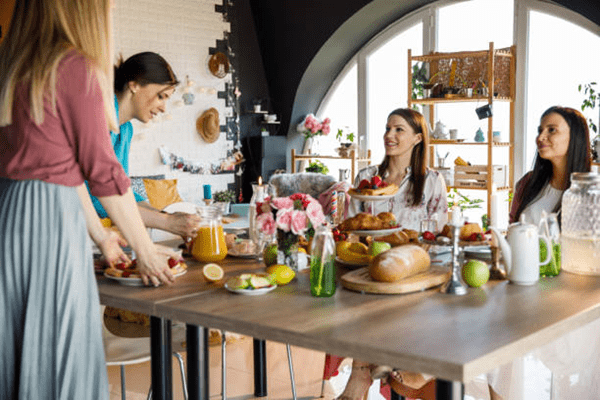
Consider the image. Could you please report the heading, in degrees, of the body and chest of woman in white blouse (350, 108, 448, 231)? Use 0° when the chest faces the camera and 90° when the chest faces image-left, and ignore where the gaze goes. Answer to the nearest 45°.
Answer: approximately 45°

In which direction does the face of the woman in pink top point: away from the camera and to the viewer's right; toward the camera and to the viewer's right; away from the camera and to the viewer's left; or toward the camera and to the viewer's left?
away from the camera and to the viewer's right

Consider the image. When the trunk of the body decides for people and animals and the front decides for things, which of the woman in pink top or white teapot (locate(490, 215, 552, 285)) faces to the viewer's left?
the white teapot

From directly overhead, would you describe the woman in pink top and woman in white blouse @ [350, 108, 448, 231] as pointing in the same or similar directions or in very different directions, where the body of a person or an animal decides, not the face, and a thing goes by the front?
very different directions

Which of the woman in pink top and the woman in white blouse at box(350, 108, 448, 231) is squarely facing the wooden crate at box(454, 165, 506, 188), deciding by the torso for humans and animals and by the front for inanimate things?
the woman in pink top

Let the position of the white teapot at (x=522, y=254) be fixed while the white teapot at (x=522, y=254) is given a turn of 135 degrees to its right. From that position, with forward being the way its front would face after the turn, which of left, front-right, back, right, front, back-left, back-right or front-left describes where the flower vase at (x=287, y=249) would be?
back-left

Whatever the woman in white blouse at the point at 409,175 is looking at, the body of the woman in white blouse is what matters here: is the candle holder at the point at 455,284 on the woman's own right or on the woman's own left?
on the woman's own left

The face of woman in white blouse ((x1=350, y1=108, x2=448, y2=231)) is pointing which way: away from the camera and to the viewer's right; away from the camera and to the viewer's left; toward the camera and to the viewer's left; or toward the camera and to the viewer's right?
toward the camera and to the viewer's left

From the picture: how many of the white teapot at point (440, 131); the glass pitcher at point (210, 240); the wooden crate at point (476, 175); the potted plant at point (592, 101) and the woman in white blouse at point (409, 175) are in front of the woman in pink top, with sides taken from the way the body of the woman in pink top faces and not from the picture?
5

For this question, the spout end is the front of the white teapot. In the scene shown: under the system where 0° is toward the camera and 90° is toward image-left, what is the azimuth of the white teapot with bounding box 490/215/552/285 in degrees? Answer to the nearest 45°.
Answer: approximately 90°

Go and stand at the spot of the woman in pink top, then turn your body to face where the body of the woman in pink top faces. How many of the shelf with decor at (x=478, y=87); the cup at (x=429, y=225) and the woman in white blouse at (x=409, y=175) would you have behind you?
0

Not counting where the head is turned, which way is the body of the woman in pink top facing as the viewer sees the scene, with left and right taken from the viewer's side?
facing away from the viewer and to the right of the viewer
